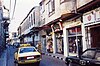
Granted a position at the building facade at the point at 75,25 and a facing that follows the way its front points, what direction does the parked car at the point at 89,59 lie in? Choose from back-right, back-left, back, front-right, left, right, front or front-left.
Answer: front-left

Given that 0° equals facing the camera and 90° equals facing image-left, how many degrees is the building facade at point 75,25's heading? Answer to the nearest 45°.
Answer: approximately 45°
